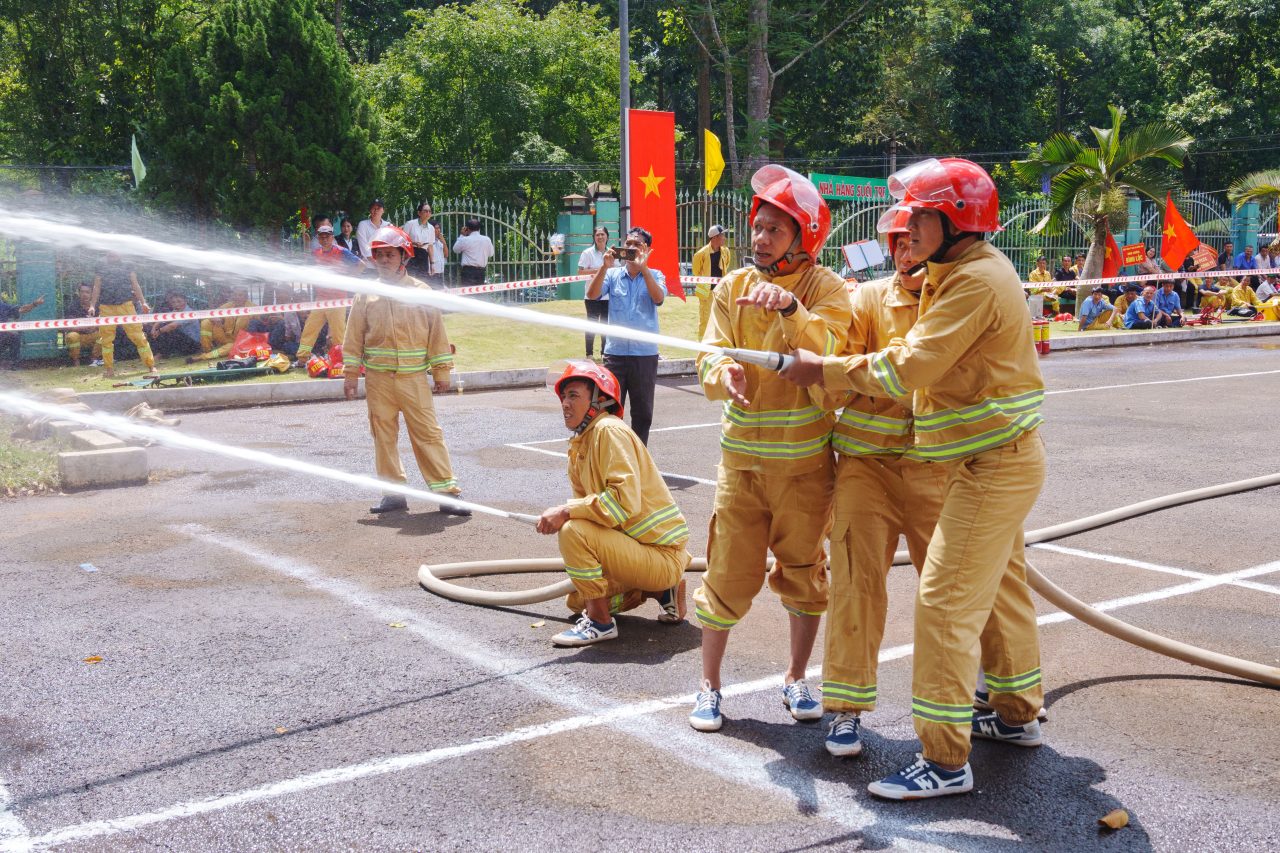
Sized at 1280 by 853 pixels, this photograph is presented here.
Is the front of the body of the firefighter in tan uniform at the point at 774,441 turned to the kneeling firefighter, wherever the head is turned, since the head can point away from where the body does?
no

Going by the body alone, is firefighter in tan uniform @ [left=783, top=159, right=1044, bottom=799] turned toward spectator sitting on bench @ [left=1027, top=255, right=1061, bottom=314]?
no

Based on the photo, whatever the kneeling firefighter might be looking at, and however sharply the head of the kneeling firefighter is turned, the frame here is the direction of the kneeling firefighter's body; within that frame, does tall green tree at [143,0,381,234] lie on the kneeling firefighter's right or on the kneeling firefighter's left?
on the kneeling firefighter's right

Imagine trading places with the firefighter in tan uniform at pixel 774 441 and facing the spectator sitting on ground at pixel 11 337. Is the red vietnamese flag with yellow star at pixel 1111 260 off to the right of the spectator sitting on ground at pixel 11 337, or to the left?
right

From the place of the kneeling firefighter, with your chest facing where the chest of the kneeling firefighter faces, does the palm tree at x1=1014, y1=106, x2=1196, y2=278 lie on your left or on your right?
on your right

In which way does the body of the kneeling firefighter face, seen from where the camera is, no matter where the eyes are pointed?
to the viewer's left

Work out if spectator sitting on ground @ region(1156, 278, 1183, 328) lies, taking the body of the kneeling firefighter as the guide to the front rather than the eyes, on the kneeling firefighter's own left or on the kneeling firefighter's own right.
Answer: on the kneeling firefighter's own right

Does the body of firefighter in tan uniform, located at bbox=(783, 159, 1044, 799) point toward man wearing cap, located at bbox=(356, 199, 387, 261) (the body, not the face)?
no

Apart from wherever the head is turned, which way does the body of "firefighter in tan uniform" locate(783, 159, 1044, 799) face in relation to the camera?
to the viewer's left

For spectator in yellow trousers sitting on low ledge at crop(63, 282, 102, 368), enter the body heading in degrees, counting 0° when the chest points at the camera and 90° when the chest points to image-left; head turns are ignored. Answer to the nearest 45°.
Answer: approximately 315°

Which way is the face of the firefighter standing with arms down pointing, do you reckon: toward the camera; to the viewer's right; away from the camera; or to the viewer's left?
toward the camera

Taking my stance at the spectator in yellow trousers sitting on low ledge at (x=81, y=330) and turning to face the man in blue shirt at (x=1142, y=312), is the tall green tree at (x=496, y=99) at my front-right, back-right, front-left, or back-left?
front-left

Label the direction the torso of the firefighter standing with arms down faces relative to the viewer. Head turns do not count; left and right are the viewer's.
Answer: facing the viewer

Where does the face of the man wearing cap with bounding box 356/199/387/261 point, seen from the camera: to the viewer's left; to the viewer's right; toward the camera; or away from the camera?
toward the camera

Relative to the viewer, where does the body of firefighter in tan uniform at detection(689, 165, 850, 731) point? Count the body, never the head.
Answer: toward the camera

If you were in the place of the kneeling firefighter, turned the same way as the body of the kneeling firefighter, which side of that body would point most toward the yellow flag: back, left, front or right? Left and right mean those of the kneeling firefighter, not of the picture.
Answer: right

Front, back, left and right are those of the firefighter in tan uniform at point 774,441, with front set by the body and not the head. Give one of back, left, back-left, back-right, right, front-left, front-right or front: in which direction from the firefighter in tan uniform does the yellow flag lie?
back

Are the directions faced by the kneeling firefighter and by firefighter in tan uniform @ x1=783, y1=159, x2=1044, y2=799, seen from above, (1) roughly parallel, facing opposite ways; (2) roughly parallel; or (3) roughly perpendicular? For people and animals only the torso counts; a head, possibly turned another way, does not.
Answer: roughly parallel

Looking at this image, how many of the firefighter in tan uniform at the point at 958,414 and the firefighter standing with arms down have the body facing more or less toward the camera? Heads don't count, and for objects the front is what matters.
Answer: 1

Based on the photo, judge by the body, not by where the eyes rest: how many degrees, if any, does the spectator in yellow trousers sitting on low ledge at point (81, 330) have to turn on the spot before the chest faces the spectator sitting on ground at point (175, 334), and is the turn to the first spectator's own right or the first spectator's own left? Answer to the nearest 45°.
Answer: approximately 45° to the first spectator's own left

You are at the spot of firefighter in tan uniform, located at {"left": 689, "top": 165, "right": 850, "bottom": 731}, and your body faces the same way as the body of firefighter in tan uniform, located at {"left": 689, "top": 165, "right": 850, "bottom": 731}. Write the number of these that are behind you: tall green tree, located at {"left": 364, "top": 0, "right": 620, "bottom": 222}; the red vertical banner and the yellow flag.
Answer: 3

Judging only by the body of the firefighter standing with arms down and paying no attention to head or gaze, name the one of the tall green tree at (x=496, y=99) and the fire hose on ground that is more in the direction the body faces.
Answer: the fire hose on ground
